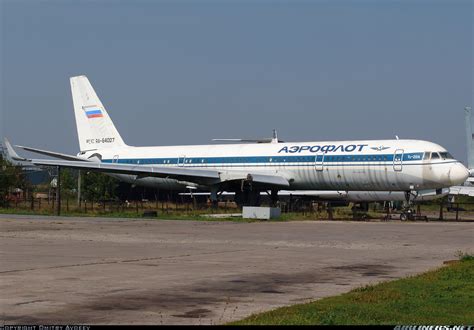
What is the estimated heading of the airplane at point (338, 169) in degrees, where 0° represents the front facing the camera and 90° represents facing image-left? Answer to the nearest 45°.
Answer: approximately 315°
